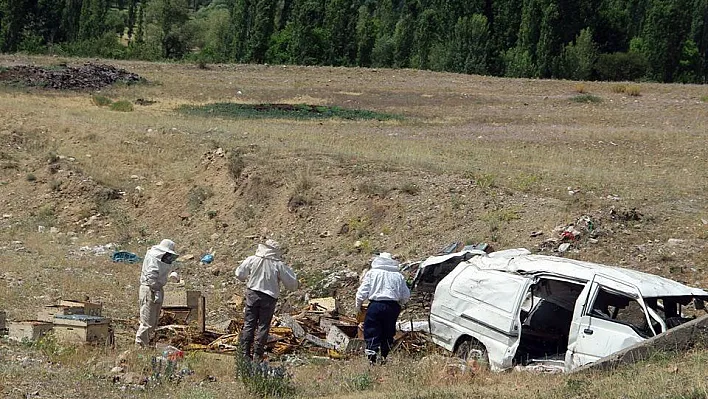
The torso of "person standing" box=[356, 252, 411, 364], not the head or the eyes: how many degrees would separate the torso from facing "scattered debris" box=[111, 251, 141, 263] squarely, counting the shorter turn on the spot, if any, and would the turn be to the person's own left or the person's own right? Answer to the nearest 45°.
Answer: approximately 45° to the person's own left

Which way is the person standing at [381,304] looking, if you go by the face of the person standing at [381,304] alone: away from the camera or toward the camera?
away from the camera

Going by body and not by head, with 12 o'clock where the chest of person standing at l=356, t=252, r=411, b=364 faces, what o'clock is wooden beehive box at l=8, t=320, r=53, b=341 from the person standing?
The wooden beehive box is roughly at 9 o'clock from the person standing.

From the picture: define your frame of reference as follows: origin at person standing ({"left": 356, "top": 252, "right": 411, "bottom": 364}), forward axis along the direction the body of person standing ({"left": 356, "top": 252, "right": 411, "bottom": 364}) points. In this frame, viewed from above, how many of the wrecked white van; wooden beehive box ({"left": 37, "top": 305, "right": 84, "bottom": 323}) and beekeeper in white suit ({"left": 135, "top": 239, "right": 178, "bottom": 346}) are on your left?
2

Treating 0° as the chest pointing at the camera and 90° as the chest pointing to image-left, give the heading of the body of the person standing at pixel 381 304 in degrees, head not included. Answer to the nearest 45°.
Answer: approximately 180°

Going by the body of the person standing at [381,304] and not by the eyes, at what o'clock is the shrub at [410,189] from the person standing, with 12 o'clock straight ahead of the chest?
The shrub is roughly at 12 o'clock from the person standing.

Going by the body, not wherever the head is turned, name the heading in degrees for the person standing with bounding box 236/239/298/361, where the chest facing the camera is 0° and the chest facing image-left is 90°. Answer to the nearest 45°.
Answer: approximately 180°

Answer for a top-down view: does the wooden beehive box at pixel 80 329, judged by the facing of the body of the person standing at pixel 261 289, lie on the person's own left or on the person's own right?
on the person's own left

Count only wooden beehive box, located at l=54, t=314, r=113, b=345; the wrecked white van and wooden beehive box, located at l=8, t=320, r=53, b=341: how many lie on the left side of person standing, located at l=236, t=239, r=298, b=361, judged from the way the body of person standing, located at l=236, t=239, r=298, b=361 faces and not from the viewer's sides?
2
